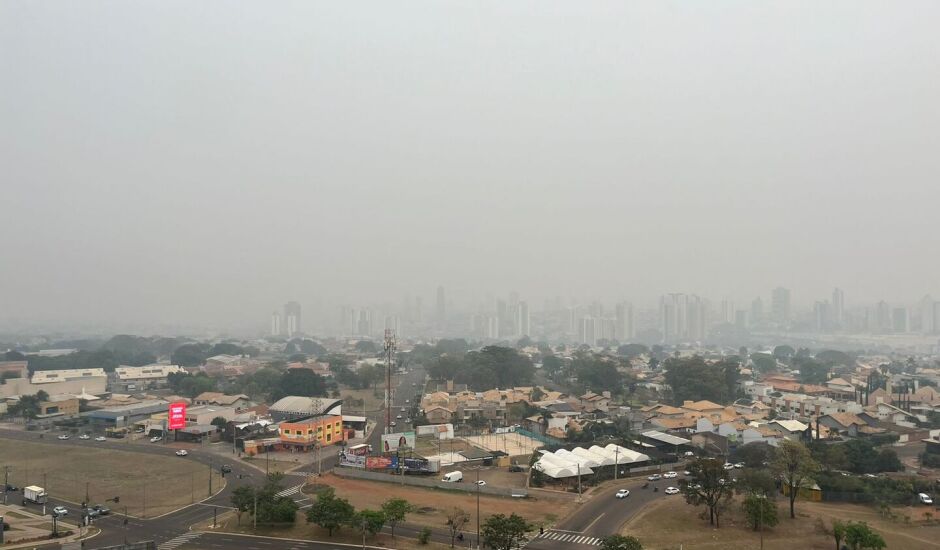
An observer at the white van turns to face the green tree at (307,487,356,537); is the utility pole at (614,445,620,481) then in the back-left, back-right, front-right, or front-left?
back-left

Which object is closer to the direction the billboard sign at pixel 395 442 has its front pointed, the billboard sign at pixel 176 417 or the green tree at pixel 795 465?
the green tree

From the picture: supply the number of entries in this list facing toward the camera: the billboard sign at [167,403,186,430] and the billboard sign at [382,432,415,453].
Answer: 2

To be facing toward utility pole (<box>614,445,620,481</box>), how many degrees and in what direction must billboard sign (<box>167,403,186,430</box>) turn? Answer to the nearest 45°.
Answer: approximately 45° to its left

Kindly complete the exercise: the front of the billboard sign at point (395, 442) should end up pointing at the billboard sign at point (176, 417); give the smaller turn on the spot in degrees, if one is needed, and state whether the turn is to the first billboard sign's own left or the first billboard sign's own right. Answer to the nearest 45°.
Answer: approximately 135° to the first billboard sign's own right

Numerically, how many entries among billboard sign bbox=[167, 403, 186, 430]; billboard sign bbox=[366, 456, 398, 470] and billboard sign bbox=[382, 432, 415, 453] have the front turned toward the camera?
3

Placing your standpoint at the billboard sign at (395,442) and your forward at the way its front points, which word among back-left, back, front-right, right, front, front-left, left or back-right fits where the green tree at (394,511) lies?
front

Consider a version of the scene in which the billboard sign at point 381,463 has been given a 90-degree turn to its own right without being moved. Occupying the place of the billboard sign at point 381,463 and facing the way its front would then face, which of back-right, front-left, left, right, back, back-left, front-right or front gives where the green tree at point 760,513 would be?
back-left

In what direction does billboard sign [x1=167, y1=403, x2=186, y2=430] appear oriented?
toward the camera

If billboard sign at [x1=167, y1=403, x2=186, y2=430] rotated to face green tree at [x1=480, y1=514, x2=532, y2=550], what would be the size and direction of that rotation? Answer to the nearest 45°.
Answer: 0° — it already faces it

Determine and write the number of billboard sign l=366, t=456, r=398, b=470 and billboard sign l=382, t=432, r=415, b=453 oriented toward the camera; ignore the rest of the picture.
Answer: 2

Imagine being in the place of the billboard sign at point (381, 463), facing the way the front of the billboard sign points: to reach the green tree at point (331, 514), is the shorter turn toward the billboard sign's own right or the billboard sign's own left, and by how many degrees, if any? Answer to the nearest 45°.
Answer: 0° — it already faces it

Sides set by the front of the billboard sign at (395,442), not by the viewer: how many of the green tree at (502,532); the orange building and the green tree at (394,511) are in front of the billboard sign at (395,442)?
2

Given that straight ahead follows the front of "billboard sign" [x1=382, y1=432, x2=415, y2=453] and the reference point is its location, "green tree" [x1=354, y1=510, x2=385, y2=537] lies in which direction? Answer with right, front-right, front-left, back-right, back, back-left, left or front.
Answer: front

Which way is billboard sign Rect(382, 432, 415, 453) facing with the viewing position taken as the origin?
facing the viewer
